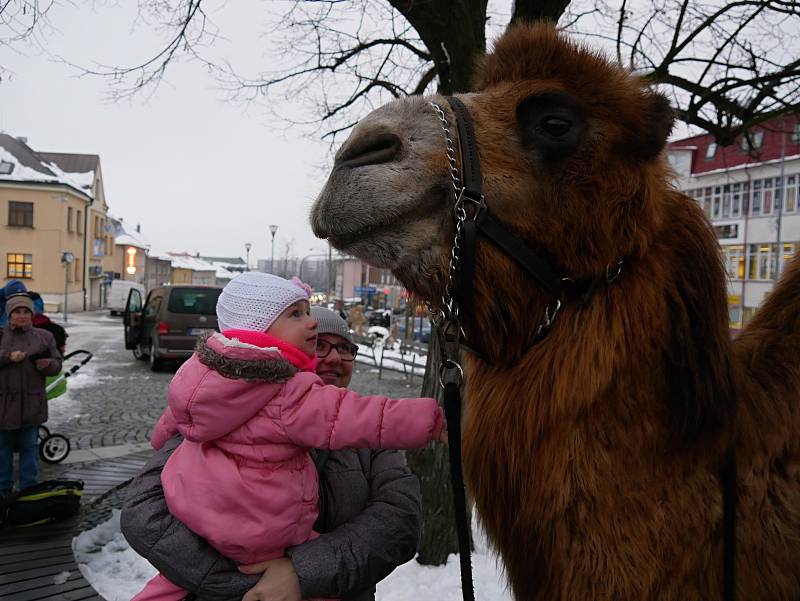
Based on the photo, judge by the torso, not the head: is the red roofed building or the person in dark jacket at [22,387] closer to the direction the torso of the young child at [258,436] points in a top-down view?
the red roofed building

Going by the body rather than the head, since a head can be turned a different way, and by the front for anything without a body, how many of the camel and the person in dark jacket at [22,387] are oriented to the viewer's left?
1

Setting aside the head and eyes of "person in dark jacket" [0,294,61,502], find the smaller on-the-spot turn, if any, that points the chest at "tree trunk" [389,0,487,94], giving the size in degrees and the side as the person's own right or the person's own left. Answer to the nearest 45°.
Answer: approximately 45° to the person's own left

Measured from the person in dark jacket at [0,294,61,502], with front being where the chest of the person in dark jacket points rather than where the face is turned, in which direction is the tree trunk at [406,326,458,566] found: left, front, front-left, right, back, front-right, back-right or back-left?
front-left

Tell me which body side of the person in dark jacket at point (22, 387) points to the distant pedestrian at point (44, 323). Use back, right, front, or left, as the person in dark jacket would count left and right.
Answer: back

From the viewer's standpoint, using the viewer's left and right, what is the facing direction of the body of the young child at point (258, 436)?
facing away from the viewer and to the right of the viewer

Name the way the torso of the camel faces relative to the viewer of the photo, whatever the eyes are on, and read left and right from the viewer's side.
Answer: facing to the left of the viewer

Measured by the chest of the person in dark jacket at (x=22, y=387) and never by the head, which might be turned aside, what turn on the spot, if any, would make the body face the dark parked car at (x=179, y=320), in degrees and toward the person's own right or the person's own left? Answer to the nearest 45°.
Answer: approximately 180°

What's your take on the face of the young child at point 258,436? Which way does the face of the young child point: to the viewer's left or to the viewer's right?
to the viewer's right
